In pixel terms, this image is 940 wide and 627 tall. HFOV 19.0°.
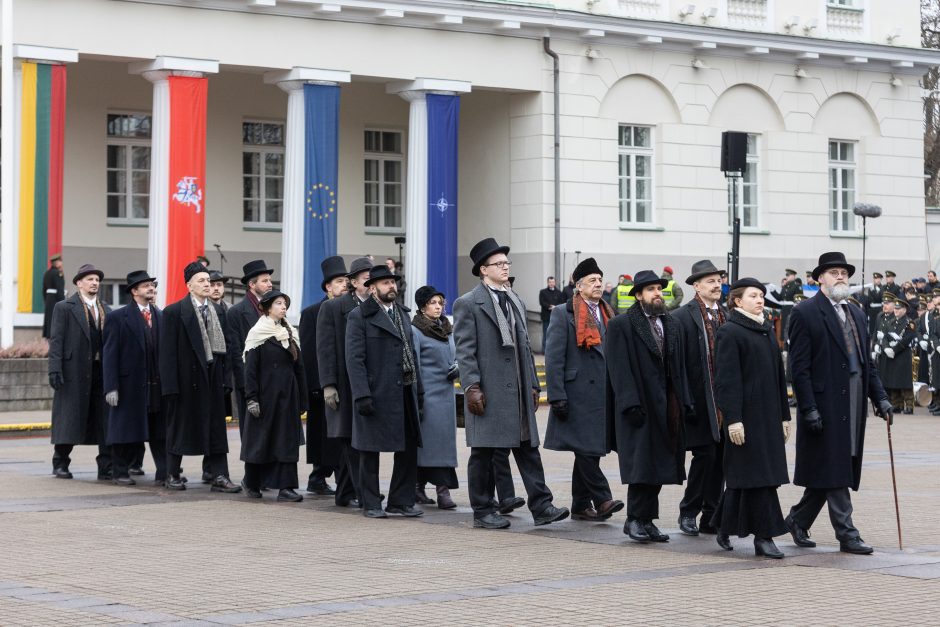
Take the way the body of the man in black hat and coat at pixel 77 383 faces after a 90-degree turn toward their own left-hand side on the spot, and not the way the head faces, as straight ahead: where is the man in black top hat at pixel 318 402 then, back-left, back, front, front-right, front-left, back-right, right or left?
right

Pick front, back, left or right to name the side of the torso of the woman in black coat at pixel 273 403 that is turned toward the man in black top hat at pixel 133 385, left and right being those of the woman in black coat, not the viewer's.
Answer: back

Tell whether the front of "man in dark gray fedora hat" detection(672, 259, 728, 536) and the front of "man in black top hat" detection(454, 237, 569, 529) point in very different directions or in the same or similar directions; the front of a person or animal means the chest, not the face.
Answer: same or similar directions

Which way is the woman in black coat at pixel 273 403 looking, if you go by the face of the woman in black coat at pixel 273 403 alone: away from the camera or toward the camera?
toward the camera

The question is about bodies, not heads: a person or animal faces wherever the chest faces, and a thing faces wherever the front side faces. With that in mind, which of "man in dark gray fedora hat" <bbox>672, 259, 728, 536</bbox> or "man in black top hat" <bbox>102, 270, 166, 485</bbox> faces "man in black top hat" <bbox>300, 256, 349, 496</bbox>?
"man in black top hat" <bbox>102, 270, 166, 485</bbox>

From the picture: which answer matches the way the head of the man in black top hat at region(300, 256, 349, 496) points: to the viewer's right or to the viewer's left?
to the viewer's right

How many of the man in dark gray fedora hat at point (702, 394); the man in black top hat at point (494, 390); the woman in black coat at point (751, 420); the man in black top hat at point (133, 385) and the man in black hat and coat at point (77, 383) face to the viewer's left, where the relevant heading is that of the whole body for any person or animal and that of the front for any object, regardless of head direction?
0

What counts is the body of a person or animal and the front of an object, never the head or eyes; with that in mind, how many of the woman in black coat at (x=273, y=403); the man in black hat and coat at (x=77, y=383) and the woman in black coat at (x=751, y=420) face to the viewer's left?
0

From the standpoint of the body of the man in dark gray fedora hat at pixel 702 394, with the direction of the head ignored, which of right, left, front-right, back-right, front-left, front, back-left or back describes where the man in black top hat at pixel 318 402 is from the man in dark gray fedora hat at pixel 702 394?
back

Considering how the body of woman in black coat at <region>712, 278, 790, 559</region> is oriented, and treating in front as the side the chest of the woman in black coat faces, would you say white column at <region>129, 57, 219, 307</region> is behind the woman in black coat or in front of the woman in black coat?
behind

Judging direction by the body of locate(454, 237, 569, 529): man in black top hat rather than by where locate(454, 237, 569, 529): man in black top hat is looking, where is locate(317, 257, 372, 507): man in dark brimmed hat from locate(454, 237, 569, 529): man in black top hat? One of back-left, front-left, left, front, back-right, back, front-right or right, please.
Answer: back

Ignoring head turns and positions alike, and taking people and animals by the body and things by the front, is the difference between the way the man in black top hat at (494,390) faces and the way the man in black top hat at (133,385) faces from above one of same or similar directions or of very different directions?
same or similar directions

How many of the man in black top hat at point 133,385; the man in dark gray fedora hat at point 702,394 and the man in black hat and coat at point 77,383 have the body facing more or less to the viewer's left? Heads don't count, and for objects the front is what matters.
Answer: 0

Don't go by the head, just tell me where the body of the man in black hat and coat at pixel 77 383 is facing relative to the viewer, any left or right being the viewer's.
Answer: facing the viewer and to the right of the viewer

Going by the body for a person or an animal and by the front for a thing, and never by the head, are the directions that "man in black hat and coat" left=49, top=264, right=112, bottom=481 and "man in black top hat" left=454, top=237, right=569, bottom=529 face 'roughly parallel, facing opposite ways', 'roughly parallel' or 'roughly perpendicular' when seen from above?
roughly parallel

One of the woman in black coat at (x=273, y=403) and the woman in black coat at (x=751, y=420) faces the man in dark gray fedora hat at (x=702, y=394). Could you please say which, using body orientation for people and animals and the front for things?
the woman in black coat at (x=273, y=403)

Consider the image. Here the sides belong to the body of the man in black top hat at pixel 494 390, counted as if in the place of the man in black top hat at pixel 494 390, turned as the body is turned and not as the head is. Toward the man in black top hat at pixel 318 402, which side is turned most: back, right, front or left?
back

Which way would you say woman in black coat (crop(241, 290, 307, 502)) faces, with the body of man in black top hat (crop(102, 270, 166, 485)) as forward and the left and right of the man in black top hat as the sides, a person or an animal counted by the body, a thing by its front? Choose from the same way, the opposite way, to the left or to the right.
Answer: the same way

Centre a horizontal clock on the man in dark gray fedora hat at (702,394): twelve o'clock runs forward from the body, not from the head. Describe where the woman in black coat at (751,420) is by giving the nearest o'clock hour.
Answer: The woman in black coat is roughly at 1 o'clock from the man in dark gray fedora hat.
